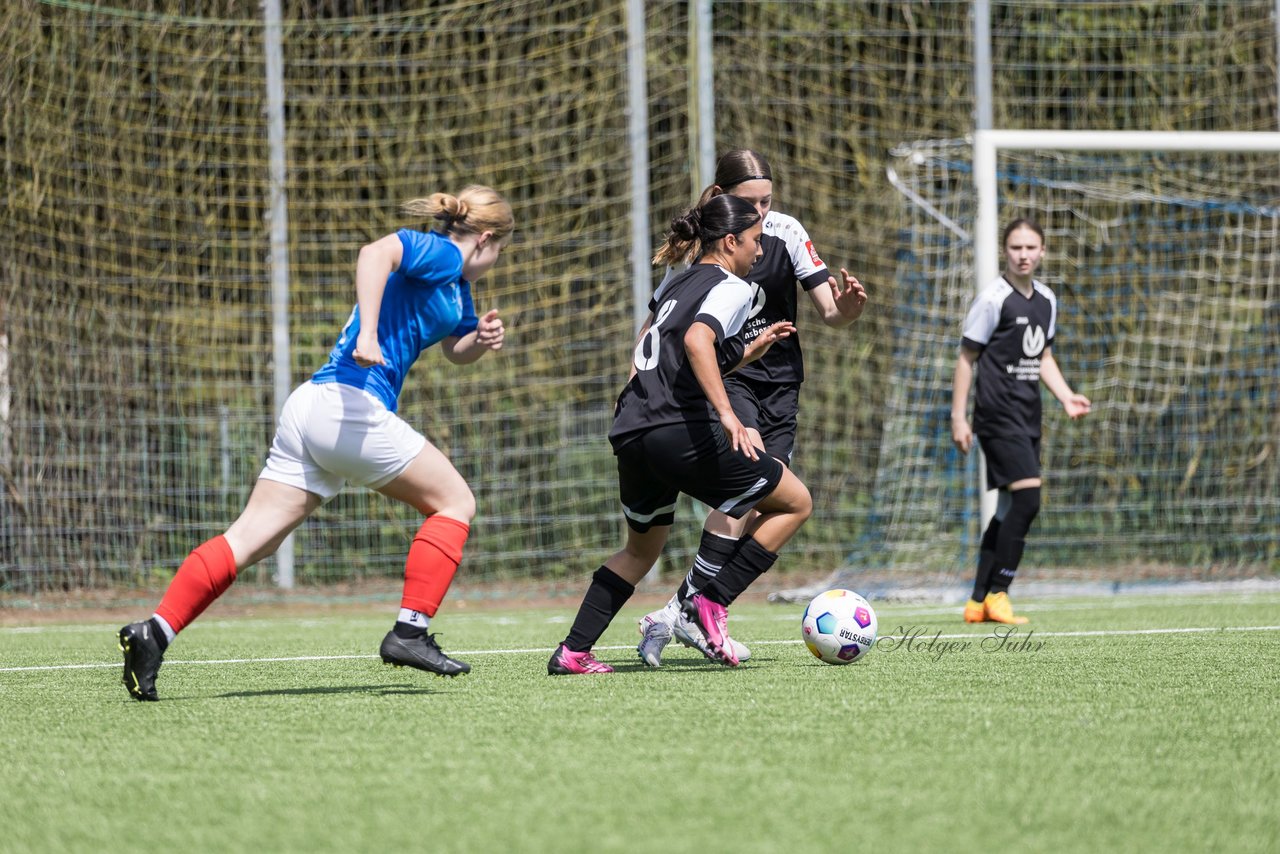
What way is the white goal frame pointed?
toward the camera

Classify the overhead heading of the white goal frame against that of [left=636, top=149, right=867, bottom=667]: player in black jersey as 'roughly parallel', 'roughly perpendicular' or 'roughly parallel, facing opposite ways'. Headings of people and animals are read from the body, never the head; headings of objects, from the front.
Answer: roughly parallel

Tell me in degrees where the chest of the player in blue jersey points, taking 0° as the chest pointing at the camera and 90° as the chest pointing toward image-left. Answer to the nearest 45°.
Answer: approximately 270°

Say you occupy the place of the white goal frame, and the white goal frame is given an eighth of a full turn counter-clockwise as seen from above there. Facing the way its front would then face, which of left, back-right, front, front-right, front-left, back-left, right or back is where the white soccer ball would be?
front-right

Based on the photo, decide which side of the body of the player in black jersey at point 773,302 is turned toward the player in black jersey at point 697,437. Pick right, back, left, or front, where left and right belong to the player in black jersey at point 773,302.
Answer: front

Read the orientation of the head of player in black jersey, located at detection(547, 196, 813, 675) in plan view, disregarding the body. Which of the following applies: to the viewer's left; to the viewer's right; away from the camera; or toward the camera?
to the viewer's right

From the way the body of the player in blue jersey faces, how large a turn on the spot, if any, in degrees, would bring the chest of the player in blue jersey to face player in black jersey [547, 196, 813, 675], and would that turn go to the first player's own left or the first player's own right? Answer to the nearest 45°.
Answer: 0° — they already face them

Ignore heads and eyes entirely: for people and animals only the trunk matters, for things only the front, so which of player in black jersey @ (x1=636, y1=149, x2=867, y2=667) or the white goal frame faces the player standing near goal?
the white goal frame

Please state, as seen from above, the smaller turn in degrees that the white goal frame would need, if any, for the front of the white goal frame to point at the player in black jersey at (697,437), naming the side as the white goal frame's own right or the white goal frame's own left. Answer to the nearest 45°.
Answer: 0° — it already faces them

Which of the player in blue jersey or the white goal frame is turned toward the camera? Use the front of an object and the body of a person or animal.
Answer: the white goal frame

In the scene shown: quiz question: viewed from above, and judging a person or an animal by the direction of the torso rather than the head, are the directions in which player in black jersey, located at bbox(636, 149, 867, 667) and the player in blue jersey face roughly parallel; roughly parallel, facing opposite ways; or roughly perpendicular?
roughly perpendicular

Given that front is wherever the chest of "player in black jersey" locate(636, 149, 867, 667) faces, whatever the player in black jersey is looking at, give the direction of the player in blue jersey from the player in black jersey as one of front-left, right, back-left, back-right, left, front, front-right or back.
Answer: front-right

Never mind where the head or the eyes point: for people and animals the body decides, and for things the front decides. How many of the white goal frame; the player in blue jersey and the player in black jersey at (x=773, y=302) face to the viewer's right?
1
